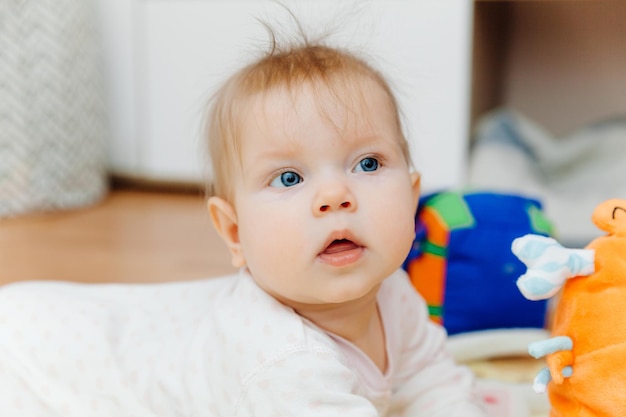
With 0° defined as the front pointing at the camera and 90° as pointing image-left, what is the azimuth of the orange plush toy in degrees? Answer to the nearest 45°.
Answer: approximately 0°

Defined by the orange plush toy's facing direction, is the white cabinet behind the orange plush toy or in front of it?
behind
